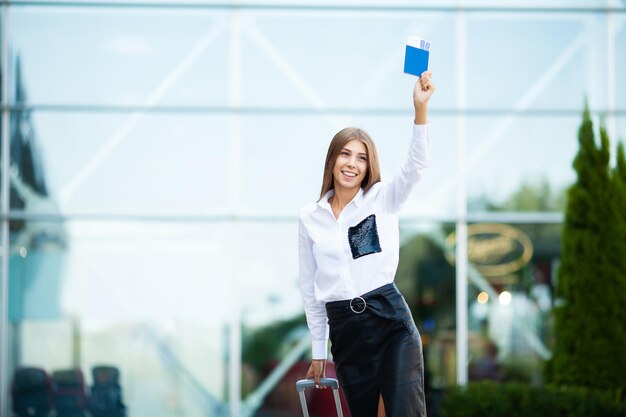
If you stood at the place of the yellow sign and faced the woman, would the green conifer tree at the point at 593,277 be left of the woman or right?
left

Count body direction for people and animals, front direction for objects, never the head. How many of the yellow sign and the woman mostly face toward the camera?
2

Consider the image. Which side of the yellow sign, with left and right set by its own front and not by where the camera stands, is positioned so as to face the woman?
front

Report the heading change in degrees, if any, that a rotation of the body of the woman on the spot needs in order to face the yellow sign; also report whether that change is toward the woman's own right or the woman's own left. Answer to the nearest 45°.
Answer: approximately 180°

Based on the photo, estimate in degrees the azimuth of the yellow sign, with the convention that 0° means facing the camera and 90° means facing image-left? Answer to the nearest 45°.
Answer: approximately 0°

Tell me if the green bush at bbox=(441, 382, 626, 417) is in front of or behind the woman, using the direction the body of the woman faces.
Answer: behind
